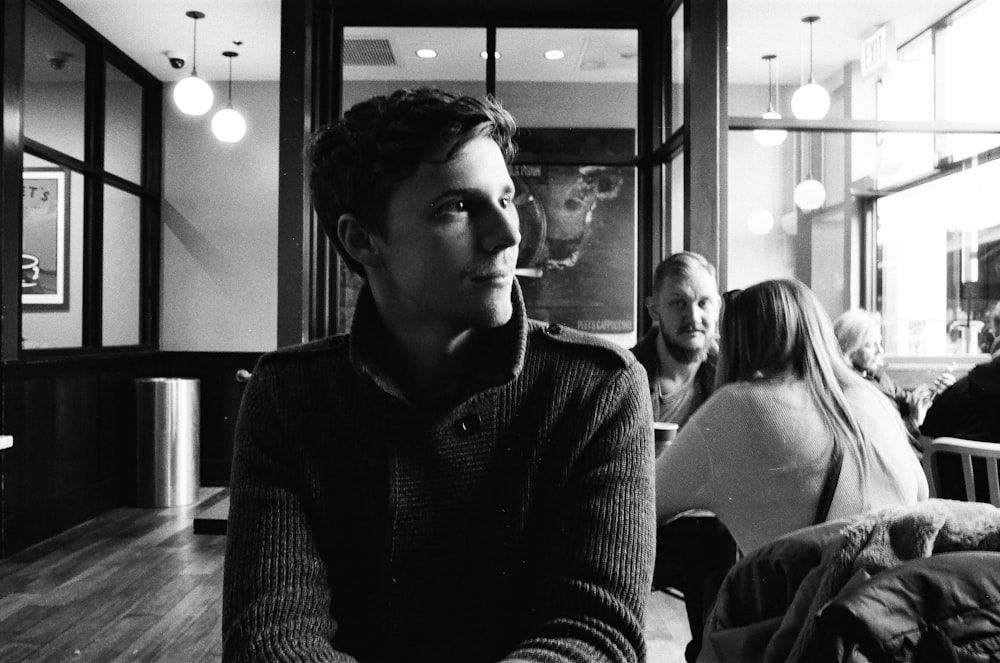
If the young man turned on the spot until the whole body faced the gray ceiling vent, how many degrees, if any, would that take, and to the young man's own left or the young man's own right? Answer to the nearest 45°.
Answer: approximately 180°

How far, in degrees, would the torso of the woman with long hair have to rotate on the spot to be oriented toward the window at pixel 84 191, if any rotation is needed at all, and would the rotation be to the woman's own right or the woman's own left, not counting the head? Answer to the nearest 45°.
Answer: approximately 45° to the woman's own left

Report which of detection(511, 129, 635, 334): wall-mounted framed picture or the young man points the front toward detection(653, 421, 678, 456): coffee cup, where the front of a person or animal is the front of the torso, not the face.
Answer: the wall-mounted framed picture

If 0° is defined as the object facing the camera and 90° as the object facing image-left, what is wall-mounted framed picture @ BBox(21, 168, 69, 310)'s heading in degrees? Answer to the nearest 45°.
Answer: approximately 0°

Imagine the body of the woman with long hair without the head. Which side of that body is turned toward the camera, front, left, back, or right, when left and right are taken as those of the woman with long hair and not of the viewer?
back

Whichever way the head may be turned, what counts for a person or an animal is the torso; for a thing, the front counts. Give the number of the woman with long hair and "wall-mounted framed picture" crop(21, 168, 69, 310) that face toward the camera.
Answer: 1

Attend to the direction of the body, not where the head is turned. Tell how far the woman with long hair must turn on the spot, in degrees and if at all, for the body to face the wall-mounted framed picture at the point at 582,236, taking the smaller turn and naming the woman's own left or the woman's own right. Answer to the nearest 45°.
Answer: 0° — they already face it

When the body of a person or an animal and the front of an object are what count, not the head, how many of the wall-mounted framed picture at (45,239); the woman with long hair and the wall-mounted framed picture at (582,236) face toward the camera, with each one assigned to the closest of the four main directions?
2

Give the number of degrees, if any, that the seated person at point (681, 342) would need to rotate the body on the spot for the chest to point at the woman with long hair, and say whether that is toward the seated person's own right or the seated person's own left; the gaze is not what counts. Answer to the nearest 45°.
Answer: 0° — they already face them
